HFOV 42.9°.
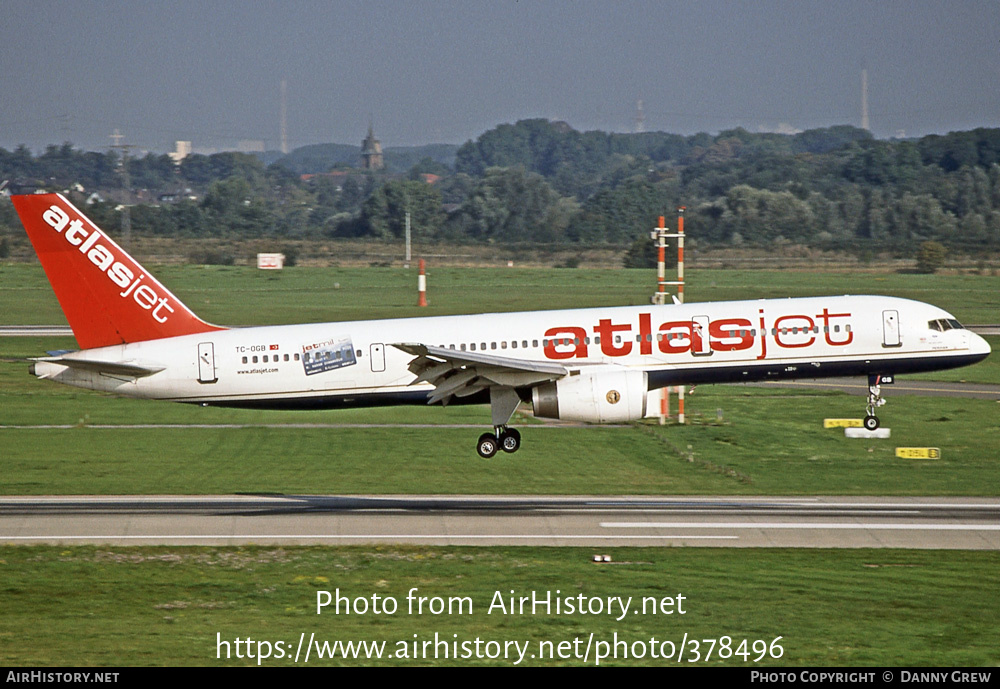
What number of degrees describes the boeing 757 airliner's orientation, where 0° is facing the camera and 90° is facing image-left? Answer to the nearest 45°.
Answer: approximately 270°
